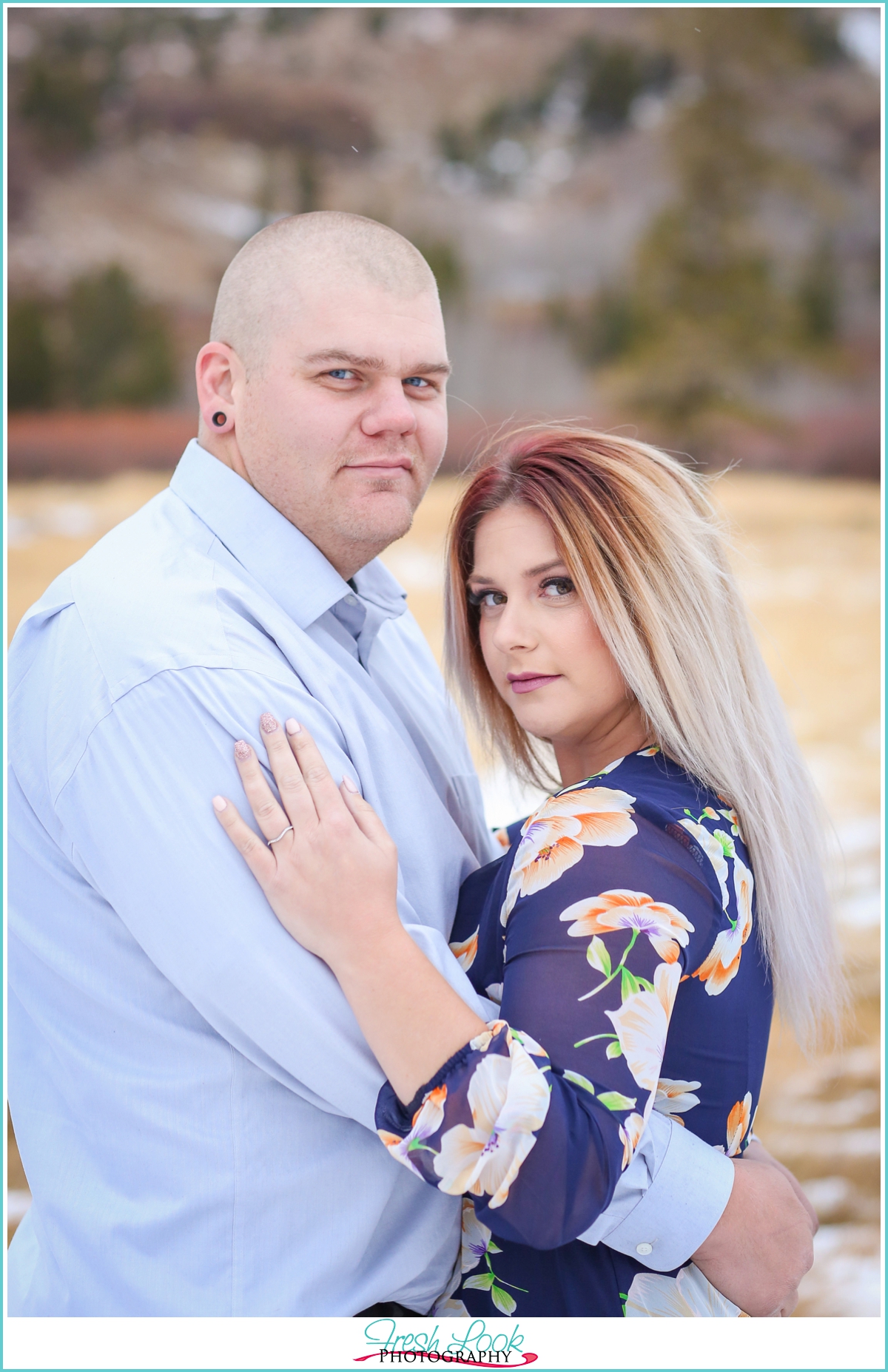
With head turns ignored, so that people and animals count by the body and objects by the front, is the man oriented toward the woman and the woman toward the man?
yes

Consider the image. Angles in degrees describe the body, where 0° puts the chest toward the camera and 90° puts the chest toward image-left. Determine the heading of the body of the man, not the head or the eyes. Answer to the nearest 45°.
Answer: approximately 270°

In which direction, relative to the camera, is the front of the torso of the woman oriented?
to the viewer's left

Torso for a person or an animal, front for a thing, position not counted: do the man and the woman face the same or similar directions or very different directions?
very different directions
